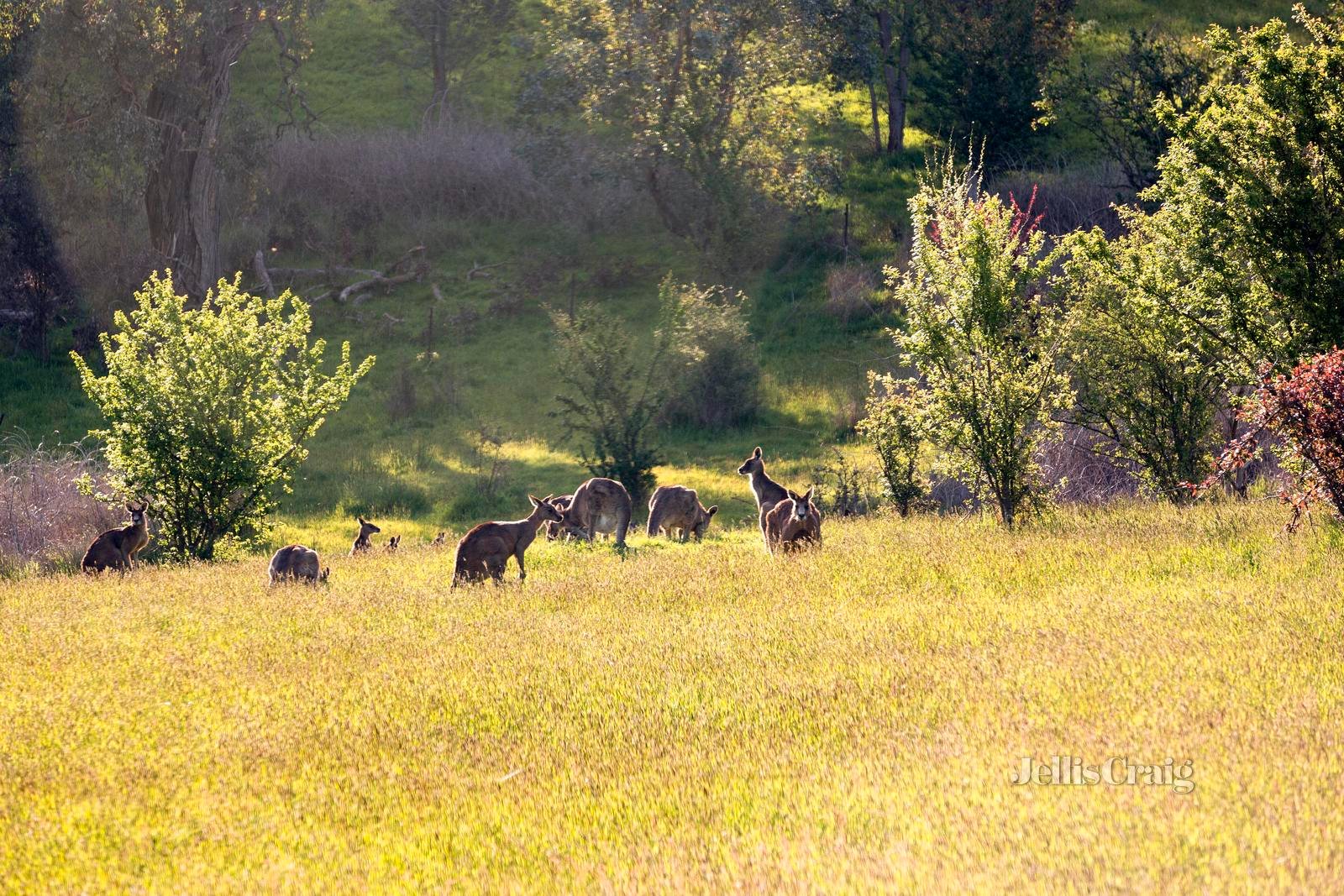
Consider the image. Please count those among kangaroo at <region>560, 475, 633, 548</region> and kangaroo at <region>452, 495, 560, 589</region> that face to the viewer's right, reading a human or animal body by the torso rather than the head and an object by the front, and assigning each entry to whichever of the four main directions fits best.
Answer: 1

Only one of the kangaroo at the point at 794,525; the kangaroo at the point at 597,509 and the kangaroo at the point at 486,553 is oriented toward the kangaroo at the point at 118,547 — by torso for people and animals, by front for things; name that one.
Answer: the kangaroo at the point at 597,509

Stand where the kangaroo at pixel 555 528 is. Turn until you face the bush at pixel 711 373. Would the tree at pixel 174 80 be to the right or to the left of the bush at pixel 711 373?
left

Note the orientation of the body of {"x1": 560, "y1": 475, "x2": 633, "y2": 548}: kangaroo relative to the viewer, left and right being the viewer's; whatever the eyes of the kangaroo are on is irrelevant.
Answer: facing to the left of the viewer

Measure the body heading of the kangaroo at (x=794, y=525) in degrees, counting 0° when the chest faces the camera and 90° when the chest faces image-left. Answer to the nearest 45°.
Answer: approximately 315°

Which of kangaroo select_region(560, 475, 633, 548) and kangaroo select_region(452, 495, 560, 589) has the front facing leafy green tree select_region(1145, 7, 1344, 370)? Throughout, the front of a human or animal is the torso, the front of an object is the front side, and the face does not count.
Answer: kangaroo select_region(452, 495, 560, 589)

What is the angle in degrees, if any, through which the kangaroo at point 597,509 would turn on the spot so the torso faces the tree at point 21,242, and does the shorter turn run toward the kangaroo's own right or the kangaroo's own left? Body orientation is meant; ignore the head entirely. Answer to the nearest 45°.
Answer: approximately 45° to the kangaroo's own right

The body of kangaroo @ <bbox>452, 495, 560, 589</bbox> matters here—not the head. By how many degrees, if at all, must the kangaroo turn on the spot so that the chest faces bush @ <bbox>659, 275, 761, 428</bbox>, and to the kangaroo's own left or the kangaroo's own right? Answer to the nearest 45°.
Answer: approximately 90° to the kangaroo's own left

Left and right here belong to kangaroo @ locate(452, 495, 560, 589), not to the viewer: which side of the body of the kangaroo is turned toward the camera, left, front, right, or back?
right

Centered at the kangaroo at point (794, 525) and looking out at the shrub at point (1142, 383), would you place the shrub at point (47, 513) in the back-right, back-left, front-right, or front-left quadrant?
back-left

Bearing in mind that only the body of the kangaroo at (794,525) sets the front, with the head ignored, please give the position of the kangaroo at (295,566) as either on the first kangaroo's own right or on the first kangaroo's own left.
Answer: on the first kangaroo's own right

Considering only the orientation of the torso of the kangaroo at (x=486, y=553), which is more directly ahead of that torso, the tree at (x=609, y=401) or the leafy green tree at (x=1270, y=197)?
the leafy green tree

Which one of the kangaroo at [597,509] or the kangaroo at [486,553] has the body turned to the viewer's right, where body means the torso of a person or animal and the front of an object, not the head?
the kangaroo at [486,553]

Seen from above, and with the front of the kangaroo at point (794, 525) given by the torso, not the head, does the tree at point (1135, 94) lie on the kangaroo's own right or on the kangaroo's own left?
on the kangaroo's own left
